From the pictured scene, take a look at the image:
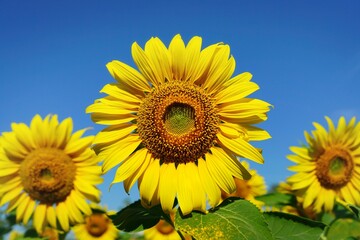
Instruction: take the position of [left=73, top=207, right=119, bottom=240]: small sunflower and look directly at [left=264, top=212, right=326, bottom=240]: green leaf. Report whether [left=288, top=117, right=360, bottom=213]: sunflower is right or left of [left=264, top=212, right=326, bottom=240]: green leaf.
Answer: left

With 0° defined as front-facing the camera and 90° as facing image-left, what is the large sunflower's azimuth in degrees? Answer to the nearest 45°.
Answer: approximately 0°

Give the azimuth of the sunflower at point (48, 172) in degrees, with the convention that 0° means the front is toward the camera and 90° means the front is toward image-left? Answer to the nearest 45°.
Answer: approximately 0°

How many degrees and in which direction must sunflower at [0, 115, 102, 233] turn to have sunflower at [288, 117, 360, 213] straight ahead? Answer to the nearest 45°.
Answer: approximately 90° to its left

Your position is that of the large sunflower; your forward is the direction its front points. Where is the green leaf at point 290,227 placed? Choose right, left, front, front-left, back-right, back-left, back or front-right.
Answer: left

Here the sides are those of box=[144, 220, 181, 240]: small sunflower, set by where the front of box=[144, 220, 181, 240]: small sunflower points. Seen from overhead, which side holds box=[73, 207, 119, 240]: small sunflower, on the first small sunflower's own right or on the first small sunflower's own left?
on the first small sunflower's own right

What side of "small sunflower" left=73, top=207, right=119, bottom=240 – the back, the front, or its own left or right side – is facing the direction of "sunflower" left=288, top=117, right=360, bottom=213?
left

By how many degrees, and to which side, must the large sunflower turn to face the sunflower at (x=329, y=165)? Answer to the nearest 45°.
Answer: approximately 135° to its left

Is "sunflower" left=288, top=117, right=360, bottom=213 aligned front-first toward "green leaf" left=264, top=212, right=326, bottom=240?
yes
